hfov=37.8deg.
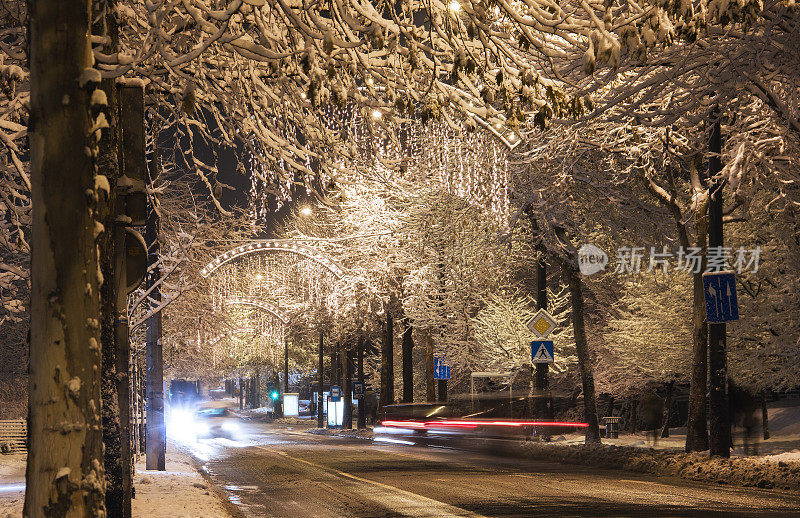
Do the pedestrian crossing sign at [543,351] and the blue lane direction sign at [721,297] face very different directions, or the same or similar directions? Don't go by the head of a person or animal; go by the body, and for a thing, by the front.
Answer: same or similar directions

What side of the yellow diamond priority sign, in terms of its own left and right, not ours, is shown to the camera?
front

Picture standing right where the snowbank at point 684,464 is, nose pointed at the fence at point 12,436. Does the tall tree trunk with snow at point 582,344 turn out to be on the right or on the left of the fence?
right

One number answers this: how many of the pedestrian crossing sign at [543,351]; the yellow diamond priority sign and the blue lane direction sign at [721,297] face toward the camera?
3

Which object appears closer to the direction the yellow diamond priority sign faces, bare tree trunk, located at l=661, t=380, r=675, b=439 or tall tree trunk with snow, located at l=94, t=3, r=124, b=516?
the tall tree trunk with snow

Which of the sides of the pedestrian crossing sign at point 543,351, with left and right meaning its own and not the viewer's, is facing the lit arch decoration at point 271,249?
back

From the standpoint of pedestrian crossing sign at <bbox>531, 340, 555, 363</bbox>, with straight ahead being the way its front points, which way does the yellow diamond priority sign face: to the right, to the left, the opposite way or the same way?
the same way

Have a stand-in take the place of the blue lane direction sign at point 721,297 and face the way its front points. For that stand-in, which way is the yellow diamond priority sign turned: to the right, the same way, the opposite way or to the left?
the same way

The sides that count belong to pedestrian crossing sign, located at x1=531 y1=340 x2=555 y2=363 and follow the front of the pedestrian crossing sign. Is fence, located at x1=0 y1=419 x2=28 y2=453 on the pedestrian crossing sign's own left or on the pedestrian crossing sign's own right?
on the pedestrian crossing sign's own right

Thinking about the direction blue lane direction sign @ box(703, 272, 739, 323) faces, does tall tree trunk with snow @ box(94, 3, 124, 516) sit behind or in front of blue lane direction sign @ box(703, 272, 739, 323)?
in front

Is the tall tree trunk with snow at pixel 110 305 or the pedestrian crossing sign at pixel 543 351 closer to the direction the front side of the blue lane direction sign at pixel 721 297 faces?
the tall tree trunk with snow

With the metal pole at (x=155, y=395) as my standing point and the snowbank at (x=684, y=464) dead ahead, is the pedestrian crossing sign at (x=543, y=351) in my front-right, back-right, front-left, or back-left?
front-left

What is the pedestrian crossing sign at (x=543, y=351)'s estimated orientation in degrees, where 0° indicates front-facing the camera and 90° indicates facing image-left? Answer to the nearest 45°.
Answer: approximately 0°

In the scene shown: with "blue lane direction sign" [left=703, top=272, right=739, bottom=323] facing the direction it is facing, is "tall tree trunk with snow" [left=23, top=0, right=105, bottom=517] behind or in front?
in front
